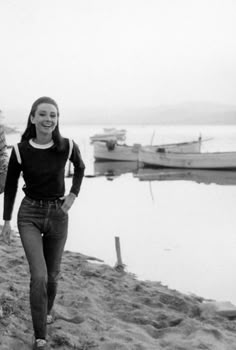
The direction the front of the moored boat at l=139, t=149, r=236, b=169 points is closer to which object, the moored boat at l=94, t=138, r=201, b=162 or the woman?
the moored boat

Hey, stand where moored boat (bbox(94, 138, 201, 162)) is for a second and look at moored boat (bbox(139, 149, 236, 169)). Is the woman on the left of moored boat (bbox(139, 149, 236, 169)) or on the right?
right

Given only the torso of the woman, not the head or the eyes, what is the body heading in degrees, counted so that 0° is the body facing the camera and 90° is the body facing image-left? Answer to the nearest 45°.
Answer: approximately 0°

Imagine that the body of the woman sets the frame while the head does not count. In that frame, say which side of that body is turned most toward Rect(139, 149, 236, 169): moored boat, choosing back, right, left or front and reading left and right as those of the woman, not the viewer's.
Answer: back

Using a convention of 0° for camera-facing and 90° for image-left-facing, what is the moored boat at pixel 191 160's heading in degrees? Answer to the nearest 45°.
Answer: approximately 90°

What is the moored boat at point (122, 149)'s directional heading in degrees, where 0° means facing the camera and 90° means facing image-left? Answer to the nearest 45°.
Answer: approximately 270°

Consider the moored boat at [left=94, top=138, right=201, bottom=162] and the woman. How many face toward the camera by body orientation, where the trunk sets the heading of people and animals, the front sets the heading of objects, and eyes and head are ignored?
1

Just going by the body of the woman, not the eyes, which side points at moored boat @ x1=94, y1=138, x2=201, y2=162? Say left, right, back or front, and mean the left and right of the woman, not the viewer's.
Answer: back

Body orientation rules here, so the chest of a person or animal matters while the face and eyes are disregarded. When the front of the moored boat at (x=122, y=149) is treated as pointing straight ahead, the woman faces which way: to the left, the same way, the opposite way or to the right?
to the right
